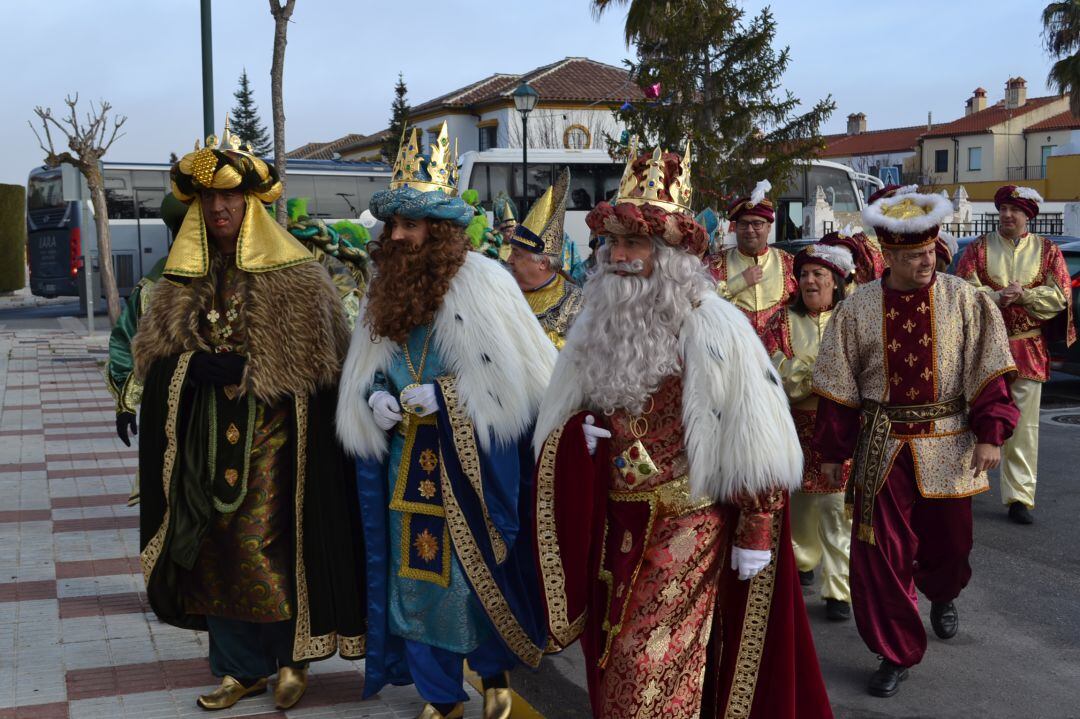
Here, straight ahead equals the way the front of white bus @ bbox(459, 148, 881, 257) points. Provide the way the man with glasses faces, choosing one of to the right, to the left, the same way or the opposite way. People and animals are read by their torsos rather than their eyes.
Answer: to the right

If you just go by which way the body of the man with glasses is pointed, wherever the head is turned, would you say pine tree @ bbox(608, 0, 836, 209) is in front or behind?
behind

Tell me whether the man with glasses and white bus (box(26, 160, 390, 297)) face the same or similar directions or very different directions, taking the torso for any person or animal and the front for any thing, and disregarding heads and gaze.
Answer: very different directions

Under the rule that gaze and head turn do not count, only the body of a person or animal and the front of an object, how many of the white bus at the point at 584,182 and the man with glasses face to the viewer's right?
1

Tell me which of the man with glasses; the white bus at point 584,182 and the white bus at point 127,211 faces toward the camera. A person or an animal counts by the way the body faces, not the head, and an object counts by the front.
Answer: the man with glasses

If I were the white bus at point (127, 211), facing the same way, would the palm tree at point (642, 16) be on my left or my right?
on my right

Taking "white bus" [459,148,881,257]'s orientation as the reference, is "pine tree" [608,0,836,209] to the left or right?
on its right

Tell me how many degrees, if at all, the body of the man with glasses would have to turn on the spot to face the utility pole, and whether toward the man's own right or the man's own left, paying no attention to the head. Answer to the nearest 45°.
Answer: approximately 135° to the man's own right

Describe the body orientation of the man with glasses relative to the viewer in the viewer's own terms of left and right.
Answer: facing the viewer

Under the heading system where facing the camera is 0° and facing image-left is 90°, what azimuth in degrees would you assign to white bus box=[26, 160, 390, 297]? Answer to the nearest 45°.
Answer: approximately 225°
